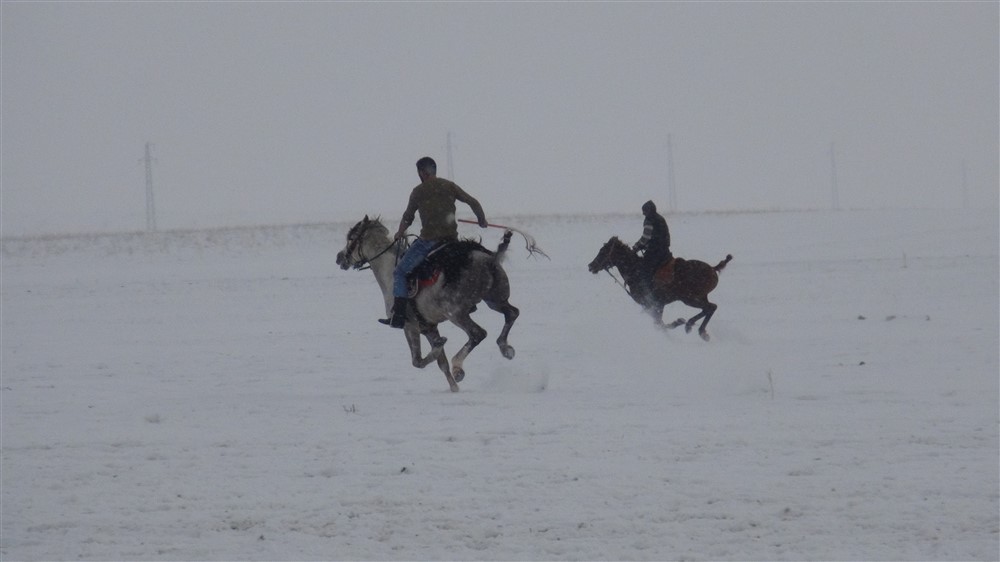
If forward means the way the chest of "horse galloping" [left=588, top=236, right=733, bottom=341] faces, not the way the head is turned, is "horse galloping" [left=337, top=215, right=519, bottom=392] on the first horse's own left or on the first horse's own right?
on the first horse's own left

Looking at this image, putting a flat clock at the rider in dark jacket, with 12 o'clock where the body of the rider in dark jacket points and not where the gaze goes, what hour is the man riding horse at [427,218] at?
The man riding horse is roughly at 10 o'clock from the rider in dark jacket.

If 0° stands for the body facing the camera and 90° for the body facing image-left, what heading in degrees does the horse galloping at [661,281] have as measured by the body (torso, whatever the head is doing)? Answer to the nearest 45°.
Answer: approximately 90°

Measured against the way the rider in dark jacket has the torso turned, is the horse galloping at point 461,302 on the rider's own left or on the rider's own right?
on the rider's own left

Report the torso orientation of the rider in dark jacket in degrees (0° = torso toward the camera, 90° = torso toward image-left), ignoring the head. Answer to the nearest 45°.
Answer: approximately 90°

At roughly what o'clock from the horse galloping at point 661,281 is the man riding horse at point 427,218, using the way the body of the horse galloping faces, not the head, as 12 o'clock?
The man riding horse is roughly at 10 o'clock from the horse galloping.
